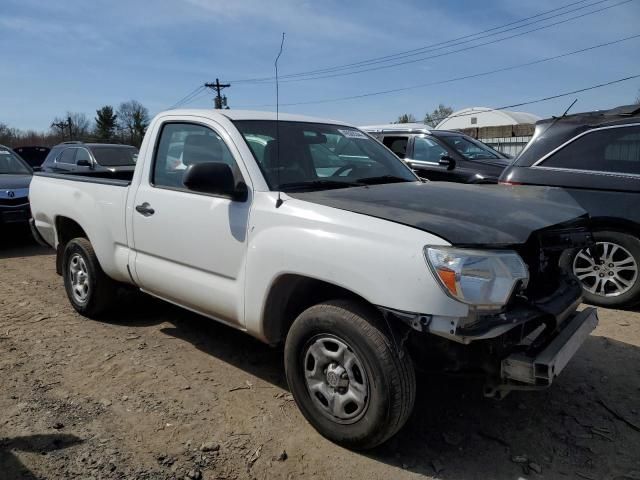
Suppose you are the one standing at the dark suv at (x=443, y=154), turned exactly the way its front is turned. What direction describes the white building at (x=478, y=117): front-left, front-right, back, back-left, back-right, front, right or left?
back-left

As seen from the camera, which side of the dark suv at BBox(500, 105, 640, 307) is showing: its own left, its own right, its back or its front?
right

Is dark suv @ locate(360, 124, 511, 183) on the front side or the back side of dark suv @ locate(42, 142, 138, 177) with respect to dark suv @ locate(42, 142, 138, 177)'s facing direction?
on the front side

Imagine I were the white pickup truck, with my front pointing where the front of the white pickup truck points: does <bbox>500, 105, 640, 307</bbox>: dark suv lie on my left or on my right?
on my left

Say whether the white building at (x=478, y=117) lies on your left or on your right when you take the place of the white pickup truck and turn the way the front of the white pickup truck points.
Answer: on your left

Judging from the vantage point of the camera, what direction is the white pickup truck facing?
facing the viewer and to the right of the viewer

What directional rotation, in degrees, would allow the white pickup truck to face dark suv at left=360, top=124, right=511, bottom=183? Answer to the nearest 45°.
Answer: approximately 135° to its left

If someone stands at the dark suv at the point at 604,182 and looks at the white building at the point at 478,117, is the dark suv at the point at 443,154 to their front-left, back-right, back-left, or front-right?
front-left

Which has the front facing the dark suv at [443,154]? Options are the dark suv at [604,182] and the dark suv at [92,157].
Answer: the dark suv at [92,157]

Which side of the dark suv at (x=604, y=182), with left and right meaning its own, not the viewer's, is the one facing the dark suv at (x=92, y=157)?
back

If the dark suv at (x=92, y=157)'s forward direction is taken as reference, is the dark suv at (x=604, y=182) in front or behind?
in front

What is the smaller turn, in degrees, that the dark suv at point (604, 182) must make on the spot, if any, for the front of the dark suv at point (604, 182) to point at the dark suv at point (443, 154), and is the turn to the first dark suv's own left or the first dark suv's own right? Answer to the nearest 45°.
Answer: approximately 135° to the first dark suv's own left

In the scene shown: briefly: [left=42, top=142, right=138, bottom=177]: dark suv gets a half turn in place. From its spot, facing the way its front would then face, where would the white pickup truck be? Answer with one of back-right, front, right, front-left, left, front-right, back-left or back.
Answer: back-left

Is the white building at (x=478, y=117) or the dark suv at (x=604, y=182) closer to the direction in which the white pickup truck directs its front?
the dark suv

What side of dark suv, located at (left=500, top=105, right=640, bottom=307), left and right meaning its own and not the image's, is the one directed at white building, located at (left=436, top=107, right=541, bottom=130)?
left
